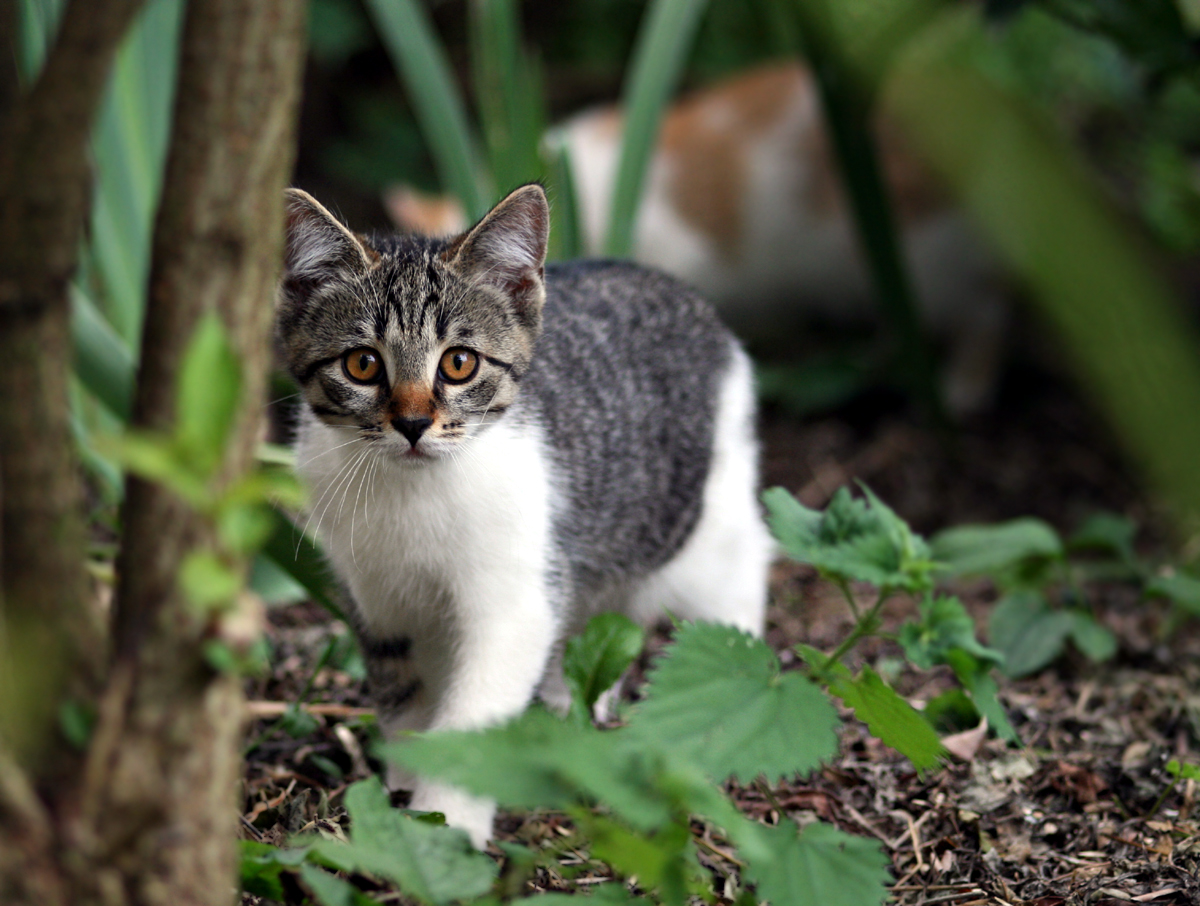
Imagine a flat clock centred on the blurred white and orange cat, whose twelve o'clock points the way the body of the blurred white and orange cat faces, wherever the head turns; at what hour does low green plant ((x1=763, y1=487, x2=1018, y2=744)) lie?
The low green plant is roughly at 9 o'clock from the blurred white and orange cat.

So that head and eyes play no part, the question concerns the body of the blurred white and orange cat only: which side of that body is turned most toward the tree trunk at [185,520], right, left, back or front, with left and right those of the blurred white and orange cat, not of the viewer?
left

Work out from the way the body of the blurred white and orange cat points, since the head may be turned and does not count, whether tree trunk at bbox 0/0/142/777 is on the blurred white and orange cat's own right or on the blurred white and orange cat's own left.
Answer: on the blurred white and orange cat's own left

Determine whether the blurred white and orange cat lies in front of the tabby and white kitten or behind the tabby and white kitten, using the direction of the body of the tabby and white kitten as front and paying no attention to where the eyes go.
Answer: behind

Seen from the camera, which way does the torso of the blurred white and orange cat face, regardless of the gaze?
to the viewer's left

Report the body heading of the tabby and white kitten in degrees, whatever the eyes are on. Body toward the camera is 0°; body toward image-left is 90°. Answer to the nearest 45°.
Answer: approximately 45°

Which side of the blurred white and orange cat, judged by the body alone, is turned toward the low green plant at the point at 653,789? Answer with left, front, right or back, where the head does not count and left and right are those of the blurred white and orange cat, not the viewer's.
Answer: left
